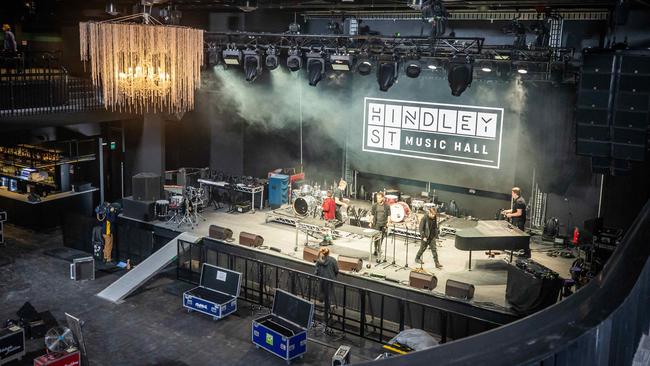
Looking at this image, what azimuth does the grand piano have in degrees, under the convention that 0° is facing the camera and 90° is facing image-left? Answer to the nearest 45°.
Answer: approximately 270°

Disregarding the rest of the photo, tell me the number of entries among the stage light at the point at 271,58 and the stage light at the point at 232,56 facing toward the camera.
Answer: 2

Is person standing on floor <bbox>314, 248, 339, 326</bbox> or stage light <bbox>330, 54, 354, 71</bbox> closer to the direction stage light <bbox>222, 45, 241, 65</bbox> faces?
the person standing on floor

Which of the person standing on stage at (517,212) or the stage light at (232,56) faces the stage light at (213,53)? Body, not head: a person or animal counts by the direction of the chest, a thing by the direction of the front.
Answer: the person standing on stage

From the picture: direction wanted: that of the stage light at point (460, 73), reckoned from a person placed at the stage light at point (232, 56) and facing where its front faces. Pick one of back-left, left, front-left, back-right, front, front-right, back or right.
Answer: front-left

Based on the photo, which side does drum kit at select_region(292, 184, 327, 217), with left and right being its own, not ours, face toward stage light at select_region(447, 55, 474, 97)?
left

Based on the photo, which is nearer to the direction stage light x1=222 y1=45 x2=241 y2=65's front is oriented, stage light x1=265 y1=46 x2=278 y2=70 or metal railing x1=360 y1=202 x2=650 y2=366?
the metal railing

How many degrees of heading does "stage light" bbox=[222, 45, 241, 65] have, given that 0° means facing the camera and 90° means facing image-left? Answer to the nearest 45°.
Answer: approximately 0°
